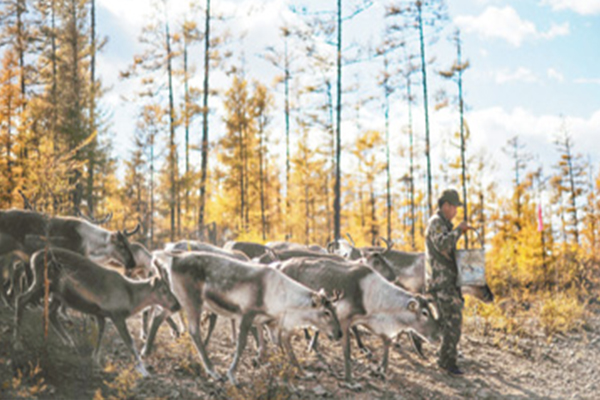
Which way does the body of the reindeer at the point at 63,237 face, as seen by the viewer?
to the viewer's right

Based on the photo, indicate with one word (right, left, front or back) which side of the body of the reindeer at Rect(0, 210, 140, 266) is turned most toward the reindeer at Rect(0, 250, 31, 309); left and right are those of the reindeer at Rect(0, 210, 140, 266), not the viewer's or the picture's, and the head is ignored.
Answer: back

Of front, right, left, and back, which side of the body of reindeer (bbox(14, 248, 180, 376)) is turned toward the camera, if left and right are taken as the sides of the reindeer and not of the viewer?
right

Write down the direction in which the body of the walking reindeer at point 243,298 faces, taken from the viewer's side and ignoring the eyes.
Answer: to the viewer's right

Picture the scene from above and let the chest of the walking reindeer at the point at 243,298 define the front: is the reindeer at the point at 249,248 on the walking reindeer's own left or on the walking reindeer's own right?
on the walking reindeer's own left

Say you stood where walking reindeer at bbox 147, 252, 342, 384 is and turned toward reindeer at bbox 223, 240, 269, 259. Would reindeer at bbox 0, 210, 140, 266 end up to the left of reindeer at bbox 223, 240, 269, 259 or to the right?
left

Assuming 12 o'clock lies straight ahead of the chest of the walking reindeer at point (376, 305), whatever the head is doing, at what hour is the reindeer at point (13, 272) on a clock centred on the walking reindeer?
The reindeer is roughly at 6 o'clock from the walking reindeer.

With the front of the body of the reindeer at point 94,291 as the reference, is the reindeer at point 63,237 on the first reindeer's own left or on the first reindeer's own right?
on the first reindeer's own left

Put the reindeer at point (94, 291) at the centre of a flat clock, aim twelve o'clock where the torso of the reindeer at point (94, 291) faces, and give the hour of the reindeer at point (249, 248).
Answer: the reindeer at point (249, 248) is roughly at 10 o'clock from the reindeer at point (94, 291).

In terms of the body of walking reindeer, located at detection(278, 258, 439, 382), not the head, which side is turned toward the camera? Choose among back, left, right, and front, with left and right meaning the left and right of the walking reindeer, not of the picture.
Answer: right

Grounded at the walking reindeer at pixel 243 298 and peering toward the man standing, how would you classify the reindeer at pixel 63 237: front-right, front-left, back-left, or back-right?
back-left

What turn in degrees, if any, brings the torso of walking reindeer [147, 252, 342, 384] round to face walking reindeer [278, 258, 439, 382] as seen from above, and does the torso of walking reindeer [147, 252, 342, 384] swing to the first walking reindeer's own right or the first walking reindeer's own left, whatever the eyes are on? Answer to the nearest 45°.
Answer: approximately 45° to the first walking reindeer's own left

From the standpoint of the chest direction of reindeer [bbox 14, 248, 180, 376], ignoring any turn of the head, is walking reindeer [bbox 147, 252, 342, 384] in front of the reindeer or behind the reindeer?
in front
